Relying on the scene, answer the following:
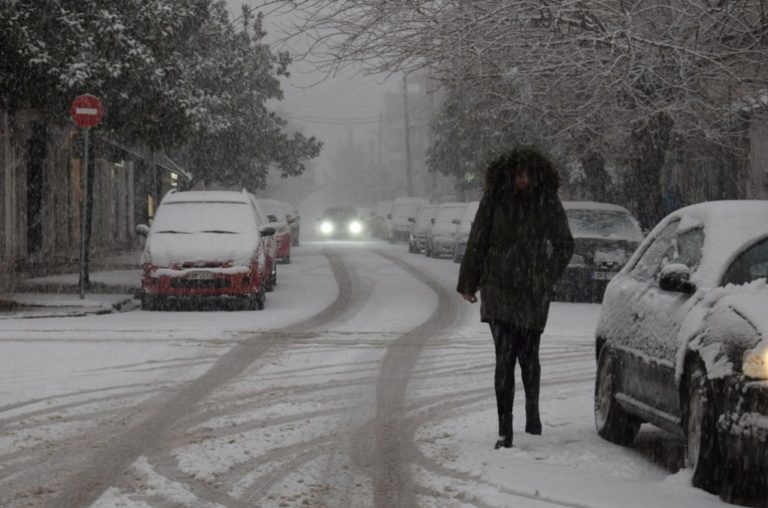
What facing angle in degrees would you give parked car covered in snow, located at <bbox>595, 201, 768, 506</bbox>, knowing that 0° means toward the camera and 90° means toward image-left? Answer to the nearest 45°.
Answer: approximately 315°

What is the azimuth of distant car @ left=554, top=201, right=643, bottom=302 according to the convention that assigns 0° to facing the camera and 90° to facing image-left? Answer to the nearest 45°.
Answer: approximately 0°

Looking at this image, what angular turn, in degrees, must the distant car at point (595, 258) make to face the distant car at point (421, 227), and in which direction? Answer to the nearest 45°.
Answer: approximately 180°

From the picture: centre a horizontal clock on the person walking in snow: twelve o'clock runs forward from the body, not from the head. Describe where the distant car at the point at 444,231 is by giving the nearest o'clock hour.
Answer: The distant car is roughly at 6 o'clock from the person walking in snow.

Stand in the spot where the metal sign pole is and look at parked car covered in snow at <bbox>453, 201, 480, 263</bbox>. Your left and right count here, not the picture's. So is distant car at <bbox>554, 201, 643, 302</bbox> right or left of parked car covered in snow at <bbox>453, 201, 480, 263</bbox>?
right

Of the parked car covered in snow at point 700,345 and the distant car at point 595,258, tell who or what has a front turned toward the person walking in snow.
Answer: the distant car

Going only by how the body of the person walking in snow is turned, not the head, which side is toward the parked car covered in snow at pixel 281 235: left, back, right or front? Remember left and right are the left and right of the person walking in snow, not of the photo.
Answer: back

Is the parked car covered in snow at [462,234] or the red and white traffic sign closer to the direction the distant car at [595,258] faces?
the red and white traffic sign

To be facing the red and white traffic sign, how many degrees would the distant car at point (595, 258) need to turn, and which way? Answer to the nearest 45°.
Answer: approximately 90° to its right
